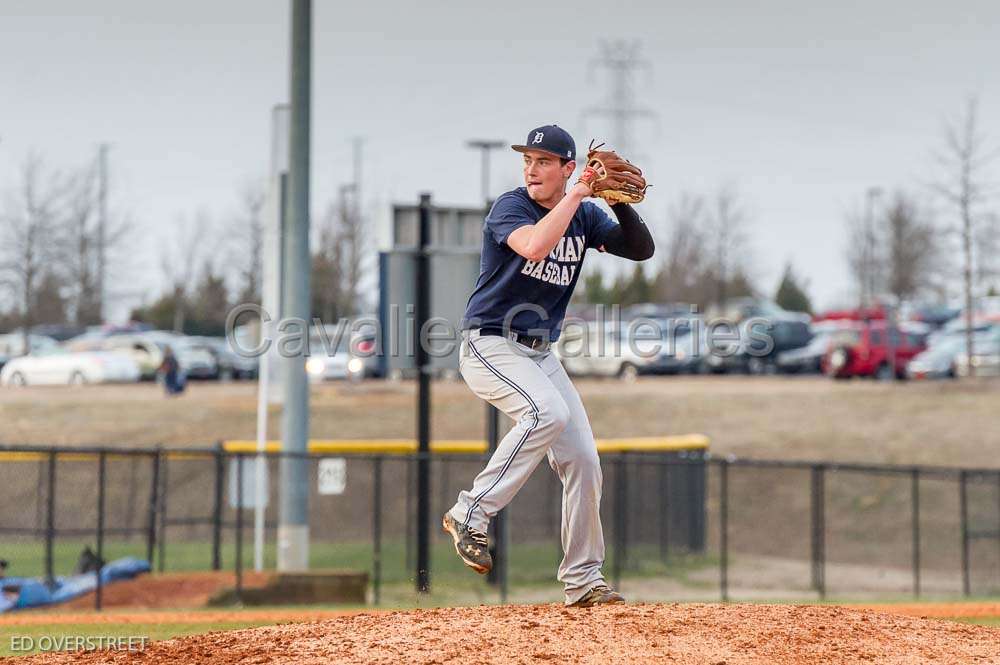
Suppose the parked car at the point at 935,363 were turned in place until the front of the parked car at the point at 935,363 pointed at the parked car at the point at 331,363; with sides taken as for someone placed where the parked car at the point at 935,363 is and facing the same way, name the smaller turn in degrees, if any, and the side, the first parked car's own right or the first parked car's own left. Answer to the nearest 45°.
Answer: approximately 45° to the first parked car's own right

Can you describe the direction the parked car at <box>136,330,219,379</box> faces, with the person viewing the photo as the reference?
facing the viewer and to the right of the viewer

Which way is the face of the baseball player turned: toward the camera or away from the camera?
toward the camera

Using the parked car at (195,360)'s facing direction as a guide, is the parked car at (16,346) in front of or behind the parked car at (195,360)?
behind

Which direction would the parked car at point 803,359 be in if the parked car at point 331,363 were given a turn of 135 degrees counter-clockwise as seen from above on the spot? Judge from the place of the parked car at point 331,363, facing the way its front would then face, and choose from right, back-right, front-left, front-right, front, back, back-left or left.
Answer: front-right

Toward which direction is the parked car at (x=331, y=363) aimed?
toward the camera

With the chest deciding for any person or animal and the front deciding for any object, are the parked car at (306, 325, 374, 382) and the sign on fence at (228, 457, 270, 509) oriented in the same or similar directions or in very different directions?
same or similar directions

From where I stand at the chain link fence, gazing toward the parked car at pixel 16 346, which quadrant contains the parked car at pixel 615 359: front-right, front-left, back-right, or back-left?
front-right

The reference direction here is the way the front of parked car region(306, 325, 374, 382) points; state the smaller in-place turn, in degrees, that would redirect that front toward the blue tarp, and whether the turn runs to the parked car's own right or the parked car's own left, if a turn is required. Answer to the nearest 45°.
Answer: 0° — it already faces it

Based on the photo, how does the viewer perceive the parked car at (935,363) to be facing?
facing the viewer and to the left of the viewer

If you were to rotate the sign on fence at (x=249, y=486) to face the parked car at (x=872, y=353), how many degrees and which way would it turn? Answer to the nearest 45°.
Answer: approximately 135° to its left

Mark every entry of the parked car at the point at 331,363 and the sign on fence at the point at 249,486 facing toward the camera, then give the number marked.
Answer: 2

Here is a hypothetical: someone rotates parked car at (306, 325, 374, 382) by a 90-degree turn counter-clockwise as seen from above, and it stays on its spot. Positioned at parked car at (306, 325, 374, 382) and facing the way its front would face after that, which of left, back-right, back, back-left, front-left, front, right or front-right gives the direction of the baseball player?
right

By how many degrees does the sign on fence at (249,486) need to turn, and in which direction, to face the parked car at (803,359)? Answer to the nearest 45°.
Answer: approximately 135° to its left

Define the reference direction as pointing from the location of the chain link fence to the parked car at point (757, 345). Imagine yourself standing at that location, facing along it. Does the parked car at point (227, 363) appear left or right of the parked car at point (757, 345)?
left

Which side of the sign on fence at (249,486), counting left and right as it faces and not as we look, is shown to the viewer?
front

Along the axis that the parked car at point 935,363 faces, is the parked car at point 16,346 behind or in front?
in front
